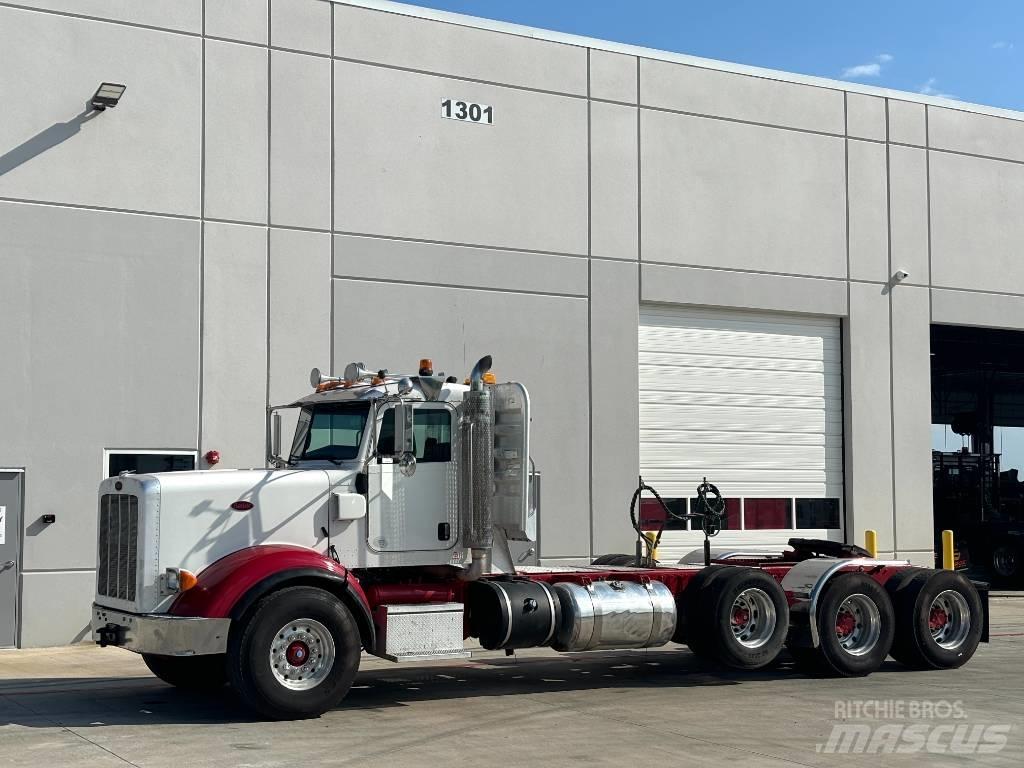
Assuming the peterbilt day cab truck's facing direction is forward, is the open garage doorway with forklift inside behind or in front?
behind

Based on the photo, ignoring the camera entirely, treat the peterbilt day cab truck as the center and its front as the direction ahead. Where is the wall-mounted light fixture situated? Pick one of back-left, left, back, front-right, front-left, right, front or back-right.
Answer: right

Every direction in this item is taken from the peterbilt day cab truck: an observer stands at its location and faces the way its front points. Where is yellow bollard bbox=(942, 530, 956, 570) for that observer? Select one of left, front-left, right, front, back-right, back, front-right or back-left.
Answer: back

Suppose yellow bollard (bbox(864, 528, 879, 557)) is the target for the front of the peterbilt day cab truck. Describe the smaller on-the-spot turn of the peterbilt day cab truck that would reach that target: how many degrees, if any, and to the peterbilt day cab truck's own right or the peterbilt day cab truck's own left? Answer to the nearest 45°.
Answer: approximately 180°

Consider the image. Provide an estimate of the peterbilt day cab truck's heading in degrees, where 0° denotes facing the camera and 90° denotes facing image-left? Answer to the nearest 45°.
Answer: approximately 45°
